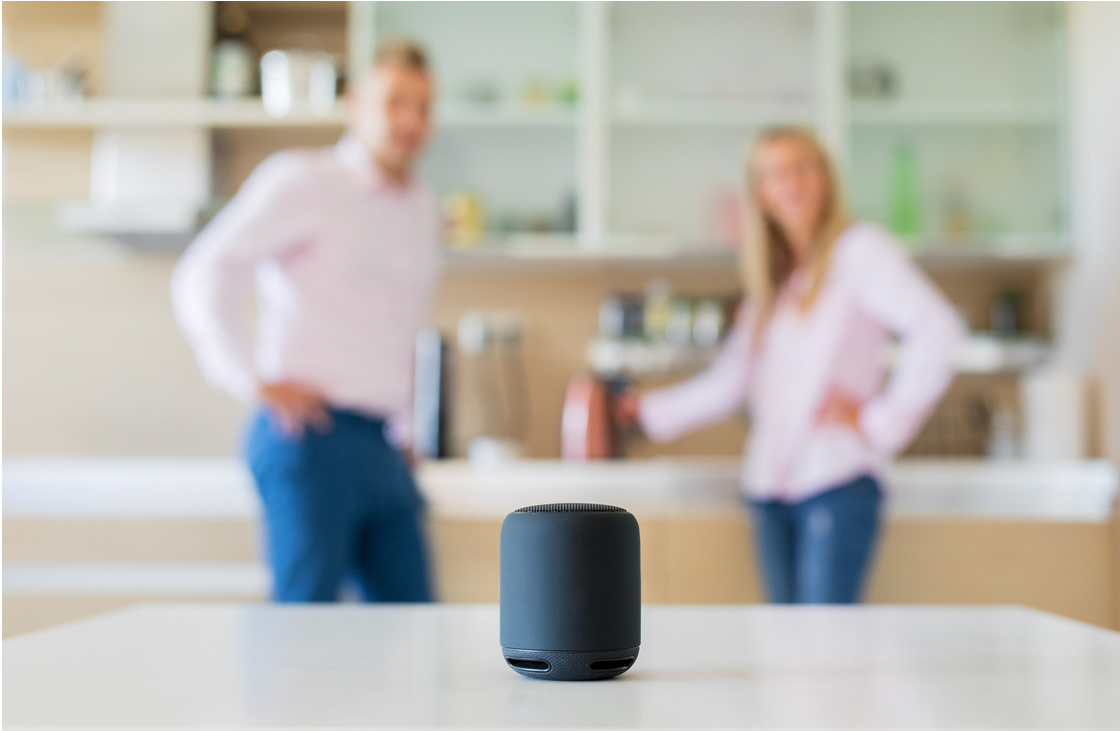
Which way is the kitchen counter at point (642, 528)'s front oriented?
toward the camera

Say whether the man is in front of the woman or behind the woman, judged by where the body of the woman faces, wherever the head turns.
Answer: in front

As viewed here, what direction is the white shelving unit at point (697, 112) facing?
toward the camera

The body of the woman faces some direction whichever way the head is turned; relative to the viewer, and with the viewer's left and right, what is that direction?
facing the viewer and to the left of the viewer

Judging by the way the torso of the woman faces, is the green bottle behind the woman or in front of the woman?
behind

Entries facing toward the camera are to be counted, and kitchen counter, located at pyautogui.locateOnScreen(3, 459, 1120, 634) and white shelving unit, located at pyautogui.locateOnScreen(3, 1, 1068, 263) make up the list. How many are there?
2

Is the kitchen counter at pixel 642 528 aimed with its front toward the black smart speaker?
yes

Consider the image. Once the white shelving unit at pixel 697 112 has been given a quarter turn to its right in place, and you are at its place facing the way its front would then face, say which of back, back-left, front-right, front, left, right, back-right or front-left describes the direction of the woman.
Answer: left

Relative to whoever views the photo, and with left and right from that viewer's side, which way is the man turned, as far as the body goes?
facing the viewer and to the right of the viewer

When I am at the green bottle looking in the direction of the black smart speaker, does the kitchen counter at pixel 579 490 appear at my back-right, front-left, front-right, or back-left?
front-right

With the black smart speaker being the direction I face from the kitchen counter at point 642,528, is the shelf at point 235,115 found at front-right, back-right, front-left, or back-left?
back-right
